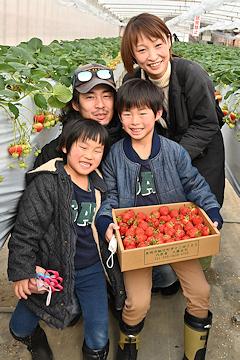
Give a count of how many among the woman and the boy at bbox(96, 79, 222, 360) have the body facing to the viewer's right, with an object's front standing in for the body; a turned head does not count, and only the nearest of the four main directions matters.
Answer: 0

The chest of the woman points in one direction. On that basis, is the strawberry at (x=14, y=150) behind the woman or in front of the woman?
in front

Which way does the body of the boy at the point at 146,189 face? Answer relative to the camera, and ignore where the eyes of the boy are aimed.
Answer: toward the camera

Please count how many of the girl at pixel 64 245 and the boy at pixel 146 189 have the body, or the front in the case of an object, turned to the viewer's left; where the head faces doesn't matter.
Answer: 0

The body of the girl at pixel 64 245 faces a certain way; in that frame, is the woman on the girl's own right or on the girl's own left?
on the girl's own left

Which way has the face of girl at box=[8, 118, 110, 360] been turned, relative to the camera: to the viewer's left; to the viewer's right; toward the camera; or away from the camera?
toward the camera

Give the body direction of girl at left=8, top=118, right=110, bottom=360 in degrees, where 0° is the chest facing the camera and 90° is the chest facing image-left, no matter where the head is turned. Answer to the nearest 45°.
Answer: approximately 315°

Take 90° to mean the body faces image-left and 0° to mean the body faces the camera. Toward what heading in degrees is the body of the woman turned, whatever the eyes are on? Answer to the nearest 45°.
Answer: approximately 45°

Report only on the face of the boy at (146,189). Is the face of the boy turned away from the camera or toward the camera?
toward the camera
